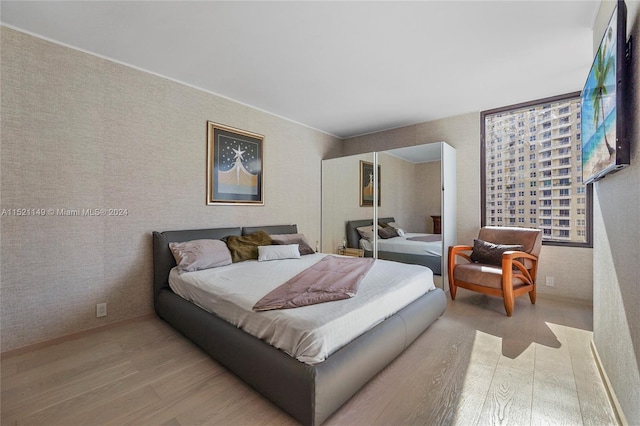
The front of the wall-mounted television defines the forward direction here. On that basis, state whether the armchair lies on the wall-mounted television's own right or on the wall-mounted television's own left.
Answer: on the wall-mounted television's own right

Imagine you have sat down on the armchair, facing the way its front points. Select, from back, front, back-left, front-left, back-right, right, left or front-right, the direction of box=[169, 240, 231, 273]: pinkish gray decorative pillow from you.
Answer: front

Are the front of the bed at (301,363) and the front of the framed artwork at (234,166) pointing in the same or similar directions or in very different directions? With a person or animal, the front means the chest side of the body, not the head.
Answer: same or similar directions

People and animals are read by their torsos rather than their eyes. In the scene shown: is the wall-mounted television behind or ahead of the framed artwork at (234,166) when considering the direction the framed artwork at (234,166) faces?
ahead

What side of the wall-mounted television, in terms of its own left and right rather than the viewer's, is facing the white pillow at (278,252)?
front

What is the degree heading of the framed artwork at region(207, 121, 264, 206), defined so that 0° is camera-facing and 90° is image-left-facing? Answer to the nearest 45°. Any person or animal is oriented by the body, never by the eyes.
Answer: approximately 315°

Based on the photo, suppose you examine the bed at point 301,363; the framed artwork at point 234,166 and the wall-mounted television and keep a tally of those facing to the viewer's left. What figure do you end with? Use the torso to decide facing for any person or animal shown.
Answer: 1

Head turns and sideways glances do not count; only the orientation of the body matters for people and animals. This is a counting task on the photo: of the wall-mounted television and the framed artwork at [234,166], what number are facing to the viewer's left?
1

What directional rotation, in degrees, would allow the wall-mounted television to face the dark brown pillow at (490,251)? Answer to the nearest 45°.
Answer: approximately 45° to its right

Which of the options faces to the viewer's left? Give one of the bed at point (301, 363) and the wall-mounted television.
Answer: the wall-mounted television

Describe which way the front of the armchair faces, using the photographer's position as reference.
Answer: facing the viewer and to the left of the viewer

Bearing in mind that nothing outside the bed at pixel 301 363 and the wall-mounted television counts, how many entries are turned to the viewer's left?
1

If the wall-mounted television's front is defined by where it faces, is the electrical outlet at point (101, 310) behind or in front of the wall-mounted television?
in front

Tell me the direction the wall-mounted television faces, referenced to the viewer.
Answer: facing to the left of the viewer
